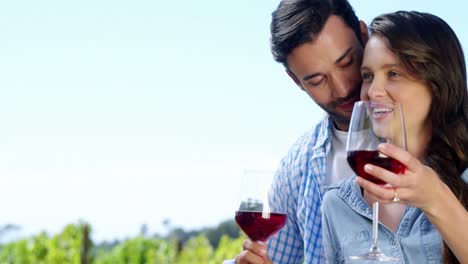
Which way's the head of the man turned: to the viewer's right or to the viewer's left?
to the viewer's right

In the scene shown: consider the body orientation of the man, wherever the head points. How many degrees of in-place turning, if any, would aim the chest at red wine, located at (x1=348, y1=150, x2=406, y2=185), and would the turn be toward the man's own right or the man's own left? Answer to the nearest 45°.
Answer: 0° — they already face it

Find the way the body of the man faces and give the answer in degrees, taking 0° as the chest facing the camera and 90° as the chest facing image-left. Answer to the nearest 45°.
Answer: approximately 0°
